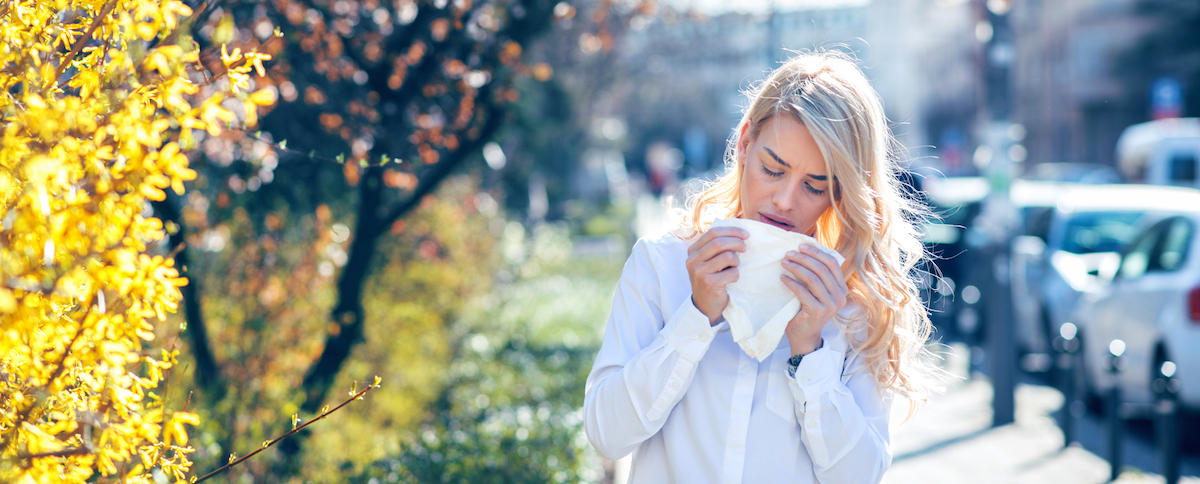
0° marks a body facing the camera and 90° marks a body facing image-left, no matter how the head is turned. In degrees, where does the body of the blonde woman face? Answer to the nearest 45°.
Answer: approximately 0°

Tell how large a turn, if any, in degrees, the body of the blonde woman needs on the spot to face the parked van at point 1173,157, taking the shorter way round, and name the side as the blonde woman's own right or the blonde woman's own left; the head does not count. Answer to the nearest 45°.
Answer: approximately 180°

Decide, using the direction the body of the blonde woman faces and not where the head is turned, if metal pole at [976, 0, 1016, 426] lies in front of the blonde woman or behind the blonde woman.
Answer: behind

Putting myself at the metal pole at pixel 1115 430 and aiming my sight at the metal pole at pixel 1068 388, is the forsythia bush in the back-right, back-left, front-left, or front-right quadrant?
back-left

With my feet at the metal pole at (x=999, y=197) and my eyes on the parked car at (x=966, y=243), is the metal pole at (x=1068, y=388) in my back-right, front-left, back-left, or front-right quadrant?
back-right

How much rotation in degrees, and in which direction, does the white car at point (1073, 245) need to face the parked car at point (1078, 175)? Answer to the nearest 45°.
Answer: approximately 135° to its right

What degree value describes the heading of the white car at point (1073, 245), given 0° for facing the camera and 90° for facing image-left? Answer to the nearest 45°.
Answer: approximately 45°

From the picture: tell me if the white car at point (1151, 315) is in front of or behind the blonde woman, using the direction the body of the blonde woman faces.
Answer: behind

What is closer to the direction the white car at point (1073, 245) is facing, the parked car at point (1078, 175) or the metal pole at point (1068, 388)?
the metal pole

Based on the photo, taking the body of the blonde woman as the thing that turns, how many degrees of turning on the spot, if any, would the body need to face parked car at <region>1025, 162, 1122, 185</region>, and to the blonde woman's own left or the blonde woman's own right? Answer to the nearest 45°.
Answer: approximately 180°

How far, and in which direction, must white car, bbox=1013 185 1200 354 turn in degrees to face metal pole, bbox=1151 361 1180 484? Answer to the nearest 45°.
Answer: approximately 45° to its left
